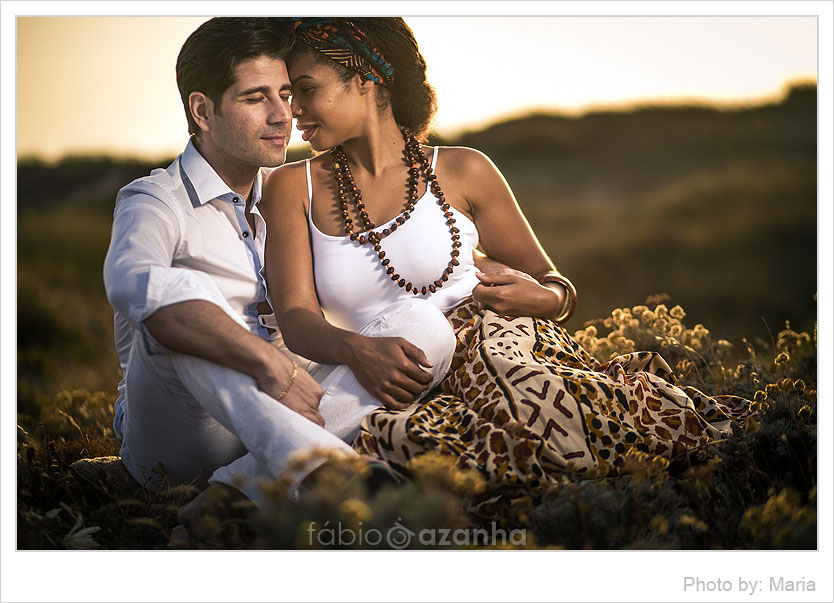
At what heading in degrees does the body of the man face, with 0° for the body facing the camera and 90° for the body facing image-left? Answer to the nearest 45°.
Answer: approximately 315°
